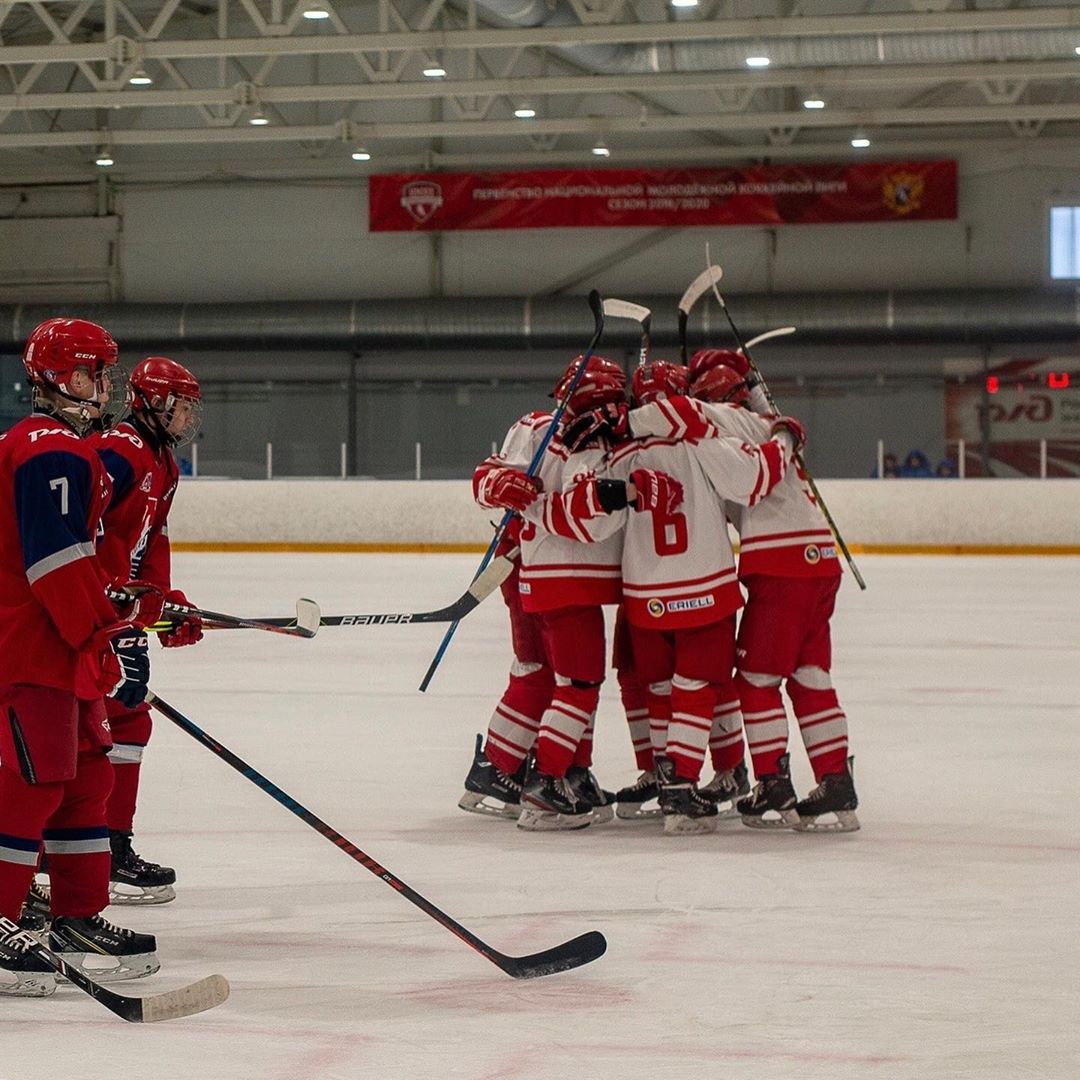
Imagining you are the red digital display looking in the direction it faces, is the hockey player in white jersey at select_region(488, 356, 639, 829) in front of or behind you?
in front

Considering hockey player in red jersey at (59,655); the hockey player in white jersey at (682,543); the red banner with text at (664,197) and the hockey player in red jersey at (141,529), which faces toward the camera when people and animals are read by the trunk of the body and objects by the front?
the red banner with text

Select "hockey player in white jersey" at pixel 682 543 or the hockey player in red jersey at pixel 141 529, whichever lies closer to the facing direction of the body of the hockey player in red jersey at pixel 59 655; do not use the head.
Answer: the hockey player in white jersey

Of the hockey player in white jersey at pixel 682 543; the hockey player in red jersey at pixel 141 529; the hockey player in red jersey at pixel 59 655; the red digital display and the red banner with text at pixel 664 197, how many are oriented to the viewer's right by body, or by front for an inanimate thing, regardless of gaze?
2

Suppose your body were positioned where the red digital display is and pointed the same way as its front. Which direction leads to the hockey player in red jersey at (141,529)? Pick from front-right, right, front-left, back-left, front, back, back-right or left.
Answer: front

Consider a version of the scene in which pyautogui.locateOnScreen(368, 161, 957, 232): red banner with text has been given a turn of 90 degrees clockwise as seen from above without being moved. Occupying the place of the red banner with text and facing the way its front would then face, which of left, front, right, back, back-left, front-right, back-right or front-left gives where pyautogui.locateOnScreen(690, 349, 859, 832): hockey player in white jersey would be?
left

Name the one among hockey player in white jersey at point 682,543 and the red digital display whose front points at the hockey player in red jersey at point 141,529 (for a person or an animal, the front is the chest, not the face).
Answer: the red digital display

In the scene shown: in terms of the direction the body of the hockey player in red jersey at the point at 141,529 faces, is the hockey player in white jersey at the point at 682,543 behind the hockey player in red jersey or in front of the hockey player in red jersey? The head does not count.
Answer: in front

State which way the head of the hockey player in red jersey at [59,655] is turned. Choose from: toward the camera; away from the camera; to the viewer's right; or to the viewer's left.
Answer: to the viewer's right

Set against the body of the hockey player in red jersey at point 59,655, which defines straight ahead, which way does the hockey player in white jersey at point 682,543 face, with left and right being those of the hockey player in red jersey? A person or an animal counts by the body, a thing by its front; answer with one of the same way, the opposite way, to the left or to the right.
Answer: to the left

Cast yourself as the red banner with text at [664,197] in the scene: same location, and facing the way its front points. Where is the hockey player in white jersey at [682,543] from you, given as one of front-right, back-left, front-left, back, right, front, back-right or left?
front

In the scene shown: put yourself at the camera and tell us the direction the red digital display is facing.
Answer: facing the viewer

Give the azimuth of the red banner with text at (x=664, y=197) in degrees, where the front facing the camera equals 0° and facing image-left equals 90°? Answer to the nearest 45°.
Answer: approximately 0°

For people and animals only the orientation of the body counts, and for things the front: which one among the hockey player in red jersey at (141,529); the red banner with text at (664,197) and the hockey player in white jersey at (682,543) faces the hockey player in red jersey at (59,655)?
the red banner with text

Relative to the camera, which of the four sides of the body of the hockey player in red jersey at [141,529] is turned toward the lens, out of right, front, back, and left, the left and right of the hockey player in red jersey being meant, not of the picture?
right

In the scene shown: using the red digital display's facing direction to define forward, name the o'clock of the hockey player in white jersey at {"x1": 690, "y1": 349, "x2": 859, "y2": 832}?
The hockey player in white jersey is roughly at 12 o'clock from the red digital display.

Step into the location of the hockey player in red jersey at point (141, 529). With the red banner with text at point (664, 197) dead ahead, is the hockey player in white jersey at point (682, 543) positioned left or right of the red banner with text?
right

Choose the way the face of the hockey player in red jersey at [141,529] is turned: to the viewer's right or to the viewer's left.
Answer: to the viewer's right

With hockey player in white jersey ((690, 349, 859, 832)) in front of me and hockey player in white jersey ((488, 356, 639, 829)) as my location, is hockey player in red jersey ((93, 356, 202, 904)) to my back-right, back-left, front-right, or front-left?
back-right

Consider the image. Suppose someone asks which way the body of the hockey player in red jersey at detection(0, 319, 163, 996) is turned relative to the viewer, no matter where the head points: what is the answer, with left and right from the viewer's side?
facing to the right of the viewer
